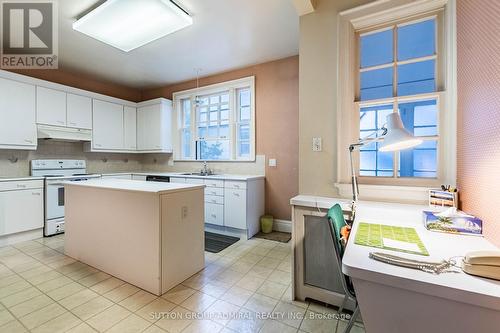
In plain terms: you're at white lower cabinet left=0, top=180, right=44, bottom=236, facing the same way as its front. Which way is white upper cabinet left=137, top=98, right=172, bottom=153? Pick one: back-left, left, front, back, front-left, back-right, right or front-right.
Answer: front-left

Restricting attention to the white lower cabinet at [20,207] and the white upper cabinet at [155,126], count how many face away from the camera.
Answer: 0

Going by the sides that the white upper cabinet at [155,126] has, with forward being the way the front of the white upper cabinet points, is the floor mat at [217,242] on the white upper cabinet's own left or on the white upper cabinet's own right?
on the white upper cabinet's own left

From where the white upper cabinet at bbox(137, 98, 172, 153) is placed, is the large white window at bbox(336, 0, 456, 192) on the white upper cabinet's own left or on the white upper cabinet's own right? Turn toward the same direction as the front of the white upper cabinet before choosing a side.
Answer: on the white upper cabinet's own left

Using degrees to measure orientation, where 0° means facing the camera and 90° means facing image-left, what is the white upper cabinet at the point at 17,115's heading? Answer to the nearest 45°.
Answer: approximately 315°

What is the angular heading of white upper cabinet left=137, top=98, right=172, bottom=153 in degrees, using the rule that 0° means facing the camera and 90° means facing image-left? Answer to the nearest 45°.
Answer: approximately 45°

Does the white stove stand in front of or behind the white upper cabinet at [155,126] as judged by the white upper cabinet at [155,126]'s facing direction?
in front

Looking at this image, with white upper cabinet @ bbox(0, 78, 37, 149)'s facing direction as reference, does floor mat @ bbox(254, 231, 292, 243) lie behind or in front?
in front

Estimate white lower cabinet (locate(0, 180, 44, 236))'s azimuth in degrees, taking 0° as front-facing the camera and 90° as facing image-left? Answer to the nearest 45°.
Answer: approximately 315°
